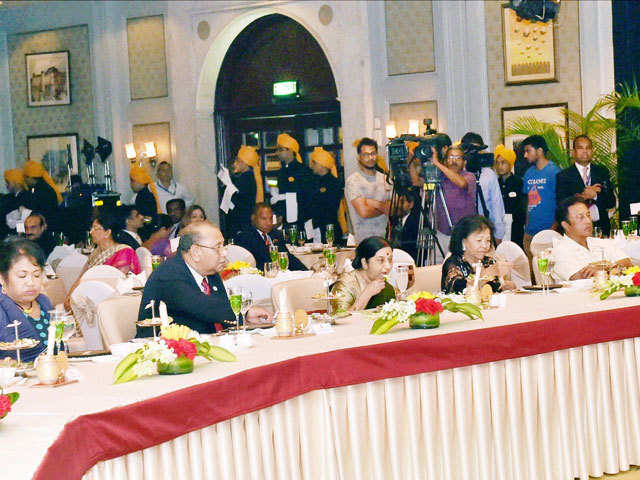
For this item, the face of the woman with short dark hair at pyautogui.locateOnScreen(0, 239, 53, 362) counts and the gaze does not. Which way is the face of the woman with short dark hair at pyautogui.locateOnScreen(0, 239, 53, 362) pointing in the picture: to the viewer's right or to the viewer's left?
to the viewer's right

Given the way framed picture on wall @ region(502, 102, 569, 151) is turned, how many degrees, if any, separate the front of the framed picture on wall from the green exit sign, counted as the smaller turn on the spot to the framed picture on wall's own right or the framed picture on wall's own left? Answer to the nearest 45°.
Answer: approximately 135° to the framed picture on wall's own right

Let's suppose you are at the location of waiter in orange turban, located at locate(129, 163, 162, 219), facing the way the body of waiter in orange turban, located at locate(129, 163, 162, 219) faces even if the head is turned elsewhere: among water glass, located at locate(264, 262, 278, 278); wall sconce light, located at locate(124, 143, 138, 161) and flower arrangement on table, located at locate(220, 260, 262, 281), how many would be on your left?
2

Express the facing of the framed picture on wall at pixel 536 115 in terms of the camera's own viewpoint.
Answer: facing the viewer

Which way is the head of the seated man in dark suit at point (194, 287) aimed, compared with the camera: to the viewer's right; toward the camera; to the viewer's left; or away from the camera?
to the viewer's right

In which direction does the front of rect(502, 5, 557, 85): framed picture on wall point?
toward the camera

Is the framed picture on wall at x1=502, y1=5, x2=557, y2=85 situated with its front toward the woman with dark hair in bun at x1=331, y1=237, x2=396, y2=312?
yes

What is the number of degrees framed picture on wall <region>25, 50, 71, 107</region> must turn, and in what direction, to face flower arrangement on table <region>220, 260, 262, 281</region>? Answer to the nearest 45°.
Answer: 0° — it already faces it

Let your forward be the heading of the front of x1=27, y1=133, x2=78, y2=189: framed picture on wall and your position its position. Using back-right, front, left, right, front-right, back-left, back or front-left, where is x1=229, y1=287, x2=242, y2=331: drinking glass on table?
front

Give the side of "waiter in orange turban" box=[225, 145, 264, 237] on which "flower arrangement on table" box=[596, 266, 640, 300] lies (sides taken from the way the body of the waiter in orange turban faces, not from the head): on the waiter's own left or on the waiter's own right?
on the waiter's own left

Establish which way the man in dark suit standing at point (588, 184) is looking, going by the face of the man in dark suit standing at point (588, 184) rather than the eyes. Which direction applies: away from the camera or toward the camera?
toward the camera

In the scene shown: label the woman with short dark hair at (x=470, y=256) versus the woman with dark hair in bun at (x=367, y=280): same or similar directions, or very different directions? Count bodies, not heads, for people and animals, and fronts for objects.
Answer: same or similar directions

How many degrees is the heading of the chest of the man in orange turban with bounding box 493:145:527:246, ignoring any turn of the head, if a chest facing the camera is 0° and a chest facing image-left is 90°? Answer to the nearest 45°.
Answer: approximately 45°

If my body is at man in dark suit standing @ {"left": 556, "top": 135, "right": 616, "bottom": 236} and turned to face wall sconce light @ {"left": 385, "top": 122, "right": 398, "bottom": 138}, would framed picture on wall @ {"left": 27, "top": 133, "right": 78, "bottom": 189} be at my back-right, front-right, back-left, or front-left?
front-left

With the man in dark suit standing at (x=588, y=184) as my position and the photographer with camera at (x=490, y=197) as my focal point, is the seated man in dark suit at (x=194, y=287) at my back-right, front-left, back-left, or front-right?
front-left

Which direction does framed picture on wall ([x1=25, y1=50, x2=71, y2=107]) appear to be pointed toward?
toward the camera
